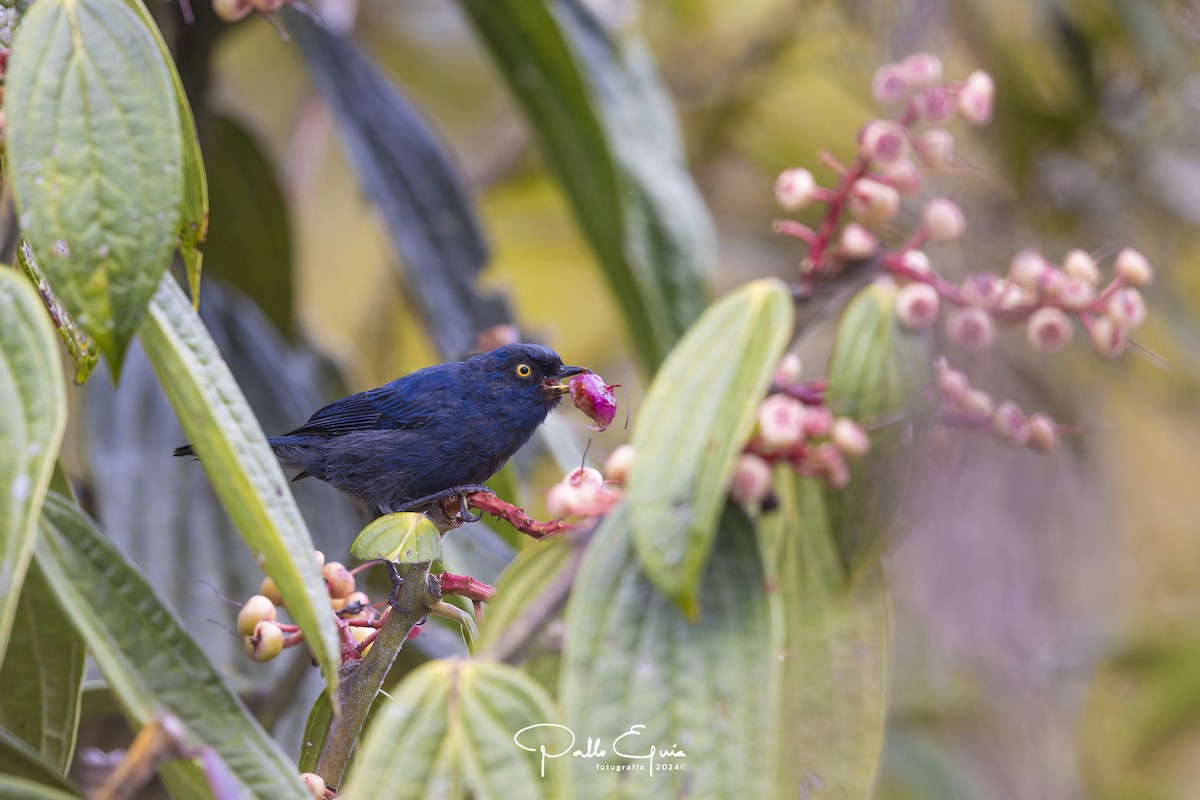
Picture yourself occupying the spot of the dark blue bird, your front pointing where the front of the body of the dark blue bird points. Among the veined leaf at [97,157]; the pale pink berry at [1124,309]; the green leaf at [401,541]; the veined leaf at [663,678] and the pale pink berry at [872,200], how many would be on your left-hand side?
0

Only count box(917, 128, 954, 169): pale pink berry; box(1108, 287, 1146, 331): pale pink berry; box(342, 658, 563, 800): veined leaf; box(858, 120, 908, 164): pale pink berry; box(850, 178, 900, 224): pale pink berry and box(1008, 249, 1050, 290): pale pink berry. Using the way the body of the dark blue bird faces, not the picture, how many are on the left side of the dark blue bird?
0

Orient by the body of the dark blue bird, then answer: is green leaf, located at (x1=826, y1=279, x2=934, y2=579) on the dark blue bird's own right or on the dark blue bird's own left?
on the dark blue bird's own left

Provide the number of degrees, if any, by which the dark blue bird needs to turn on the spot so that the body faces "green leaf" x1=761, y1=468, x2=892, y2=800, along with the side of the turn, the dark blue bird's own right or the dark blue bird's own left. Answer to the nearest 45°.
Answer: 0° — it already faces it

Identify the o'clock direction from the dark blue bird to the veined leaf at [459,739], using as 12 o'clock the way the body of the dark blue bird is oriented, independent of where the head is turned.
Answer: The veined leaf is roughly at 3 o'clock from the dark blue bird.

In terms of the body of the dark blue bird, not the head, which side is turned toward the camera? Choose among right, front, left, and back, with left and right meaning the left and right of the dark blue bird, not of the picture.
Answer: right

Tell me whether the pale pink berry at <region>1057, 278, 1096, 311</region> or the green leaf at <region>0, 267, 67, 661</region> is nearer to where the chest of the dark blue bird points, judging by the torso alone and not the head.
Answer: the pale pink berry

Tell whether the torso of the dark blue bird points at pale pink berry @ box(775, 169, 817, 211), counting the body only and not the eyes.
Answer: no

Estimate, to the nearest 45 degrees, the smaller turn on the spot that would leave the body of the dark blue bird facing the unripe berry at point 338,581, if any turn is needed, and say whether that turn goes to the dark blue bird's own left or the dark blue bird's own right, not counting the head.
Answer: approximately 180°

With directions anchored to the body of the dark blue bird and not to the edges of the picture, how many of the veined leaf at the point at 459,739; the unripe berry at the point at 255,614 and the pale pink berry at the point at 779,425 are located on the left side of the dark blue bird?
0
